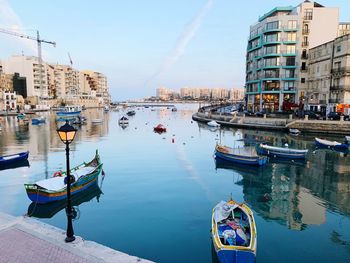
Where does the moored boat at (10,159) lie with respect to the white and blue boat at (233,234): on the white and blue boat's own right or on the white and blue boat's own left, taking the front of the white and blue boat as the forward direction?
on the white and blue boat's own left

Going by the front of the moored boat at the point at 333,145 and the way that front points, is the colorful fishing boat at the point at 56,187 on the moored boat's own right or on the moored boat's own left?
on the moored boat's own left

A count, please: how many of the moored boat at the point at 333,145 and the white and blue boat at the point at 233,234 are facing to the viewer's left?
1

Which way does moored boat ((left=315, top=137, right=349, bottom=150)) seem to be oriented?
to the viewer's left

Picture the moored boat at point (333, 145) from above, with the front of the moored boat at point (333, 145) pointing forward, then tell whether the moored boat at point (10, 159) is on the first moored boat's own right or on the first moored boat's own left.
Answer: on the first moored boat's own left

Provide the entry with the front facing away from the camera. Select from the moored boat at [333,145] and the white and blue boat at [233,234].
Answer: the white and blue boat

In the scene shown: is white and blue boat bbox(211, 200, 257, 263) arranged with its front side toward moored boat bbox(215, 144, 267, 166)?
yes

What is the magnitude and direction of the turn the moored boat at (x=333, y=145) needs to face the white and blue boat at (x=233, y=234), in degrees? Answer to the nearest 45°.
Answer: approximately 90° to its left

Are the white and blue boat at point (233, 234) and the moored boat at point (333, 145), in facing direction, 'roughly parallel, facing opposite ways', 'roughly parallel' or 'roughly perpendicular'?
roughly perpendicular

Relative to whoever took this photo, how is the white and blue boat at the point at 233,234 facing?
facing away from the viewer

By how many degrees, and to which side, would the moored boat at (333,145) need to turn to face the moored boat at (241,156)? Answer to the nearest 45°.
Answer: approximately 45° to its left
